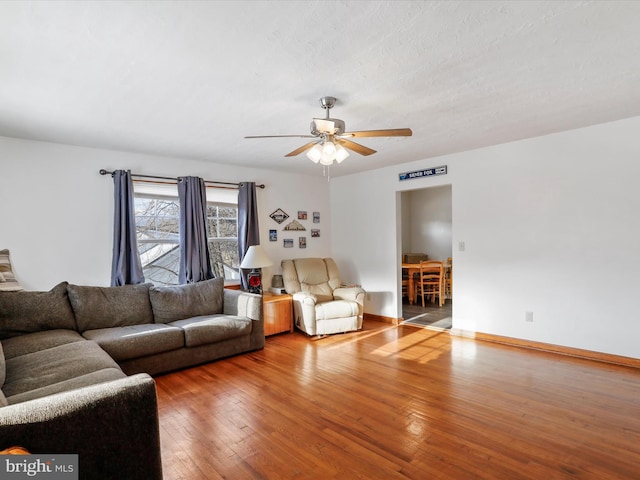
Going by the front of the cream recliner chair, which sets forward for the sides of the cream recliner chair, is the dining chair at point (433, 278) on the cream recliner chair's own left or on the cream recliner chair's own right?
on the cream recliner chair's own left

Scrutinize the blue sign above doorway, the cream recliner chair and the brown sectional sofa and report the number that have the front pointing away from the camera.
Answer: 0

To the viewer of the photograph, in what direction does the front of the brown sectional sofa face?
facing the viewer and to the right of the viewer

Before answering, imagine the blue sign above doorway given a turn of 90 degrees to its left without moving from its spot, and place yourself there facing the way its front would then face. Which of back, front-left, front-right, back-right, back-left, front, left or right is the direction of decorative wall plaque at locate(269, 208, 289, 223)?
back-right

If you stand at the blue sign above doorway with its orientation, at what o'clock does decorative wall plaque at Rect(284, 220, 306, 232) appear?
The decorative wall plaque is roughly at 2 o'clock from the blue sign above doorway.

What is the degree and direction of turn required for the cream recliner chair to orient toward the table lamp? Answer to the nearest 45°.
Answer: approximately 135° to its right

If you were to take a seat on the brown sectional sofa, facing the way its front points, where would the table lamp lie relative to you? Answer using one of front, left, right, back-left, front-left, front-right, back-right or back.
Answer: left

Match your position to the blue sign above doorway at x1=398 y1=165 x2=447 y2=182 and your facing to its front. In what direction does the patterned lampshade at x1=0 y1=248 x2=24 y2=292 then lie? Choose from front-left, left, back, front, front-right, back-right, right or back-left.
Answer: front

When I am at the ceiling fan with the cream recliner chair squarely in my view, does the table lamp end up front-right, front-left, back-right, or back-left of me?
front-left

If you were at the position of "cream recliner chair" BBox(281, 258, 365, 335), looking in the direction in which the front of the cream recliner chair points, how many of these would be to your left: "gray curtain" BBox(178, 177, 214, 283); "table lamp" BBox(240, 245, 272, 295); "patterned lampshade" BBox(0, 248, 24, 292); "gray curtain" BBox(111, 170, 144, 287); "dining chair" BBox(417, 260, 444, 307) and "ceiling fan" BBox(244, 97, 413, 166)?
1

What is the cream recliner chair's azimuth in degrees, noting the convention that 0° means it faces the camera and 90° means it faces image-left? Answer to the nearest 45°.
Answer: approximately 315°

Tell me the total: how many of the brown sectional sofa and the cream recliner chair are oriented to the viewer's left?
0

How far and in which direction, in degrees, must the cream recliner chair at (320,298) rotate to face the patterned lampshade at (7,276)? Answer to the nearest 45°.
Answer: approximately 90° to its right

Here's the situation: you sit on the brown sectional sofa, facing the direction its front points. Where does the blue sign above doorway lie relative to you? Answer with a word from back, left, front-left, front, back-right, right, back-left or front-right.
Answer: front-left

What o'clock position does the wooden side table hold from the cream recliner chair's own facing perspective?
The wooden side table is roughly at 4 o'clock from the cream recliner chair.

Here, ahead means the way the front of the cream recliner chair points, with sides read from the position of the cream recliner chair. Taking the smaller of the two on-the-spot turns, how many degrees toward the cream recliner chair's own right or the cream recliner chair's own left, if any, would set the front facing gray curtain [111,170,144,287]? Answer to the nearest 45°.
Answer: approximately 90° to the cream recliner chair's own right

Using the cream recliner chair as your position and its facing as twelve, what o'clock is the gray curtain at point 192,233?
The gray curtain is roughly at 4 o'clock from the cream recliner chair.
